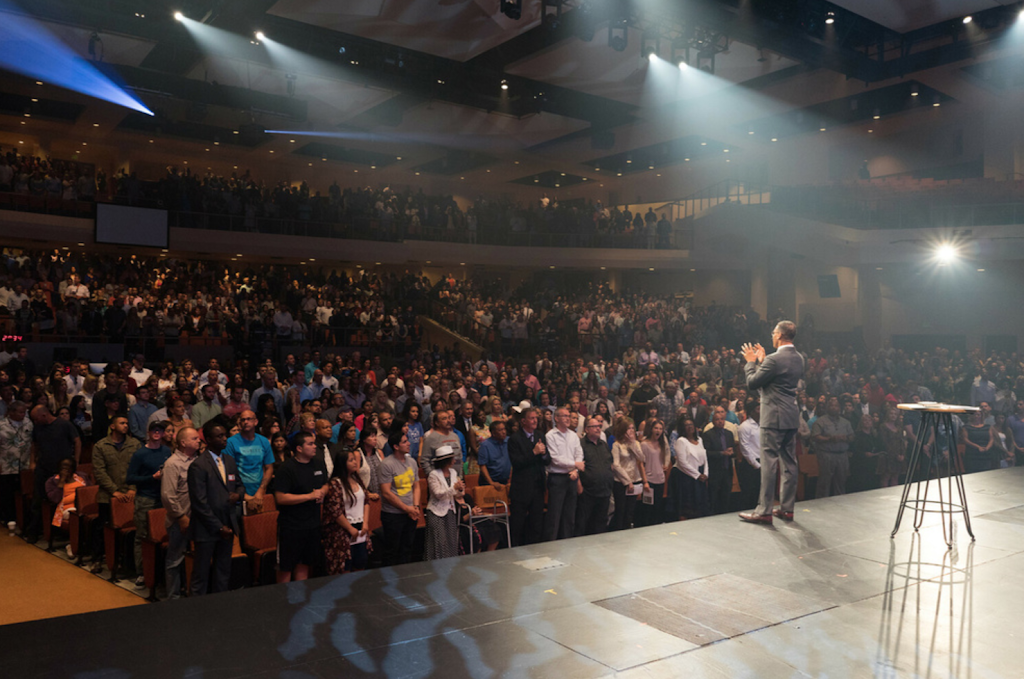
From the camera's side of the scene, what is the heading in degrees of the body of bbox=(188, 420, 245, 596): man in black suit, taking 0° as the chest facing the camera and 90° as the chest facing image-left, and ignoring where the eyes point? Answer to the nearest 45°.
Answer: approximately 315°

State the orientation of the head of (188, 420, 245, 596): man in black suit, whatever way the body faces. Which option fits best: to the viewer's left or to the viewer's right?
to the viewer's right

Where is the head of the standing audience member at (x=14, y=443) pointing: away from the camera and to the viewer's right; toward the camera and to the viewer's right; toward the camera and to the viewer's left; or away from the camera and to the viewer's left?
toward the camera and to the viewer's right

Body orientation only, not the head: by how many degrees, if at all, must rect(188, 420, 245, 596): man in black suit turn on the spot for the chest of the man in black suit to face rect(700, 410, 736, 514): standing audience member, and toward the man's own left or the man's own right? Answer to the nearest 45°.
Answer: approximately 45° to the man's own left

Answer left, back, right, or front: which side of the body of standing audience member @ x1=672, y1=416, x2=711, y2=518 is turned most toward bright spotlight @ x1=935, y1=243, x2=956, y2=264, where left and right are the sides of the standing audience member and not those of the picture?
left

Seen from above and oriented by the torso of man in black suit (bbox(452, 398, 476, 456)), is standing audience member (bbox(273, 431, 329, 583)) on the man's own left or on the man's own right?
on the man's own right

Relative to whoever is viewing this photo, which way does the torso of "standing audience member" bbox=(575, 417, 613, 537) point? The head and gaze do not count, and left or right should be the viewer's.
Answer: facing the viewer and to the right of the viewer

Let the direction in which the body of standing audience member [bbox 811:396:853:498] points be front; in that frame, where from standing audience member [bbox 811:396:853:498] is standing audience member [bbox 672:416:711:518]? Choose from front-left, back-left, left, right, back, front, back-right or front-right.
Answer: front-right

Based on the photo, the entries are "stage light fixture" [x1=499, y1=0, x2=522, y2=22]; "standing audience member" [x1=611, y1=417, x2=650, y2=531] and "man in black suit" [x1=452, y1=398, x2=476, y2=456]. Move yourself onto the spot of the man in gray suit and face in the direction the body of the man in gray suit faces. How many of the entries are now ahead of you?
3

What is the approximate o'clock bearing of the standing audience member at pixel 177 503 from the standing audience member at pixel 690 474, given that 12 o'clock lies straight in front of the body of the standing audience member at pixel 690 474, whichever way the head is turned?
the standing audience member at pixel 177 503 is roughly at 3 o'clock from the standing audience member at pixel 690 474.

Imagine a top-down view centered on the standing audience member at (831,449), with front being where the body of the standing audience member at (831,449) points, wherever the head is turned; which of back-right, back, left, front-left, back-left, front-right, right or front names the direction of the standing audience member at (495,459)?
front-right

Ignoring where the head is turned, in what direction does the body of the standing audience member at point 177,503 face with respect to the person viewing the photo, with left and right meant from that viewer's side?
facing to the right of the viewer

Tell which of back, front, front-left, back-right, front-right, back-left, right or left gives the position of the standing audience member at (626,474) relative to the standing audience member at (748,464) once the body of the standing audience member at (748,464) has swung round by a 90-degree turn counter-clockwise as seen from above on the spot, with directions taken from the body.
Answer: back

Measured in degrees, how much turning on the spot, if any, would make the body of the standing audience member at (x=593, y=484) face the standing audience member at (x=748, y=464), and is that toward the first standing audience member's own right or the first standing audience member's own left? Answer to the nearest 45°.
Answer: approximately 90° to the first standing audience member's own left
